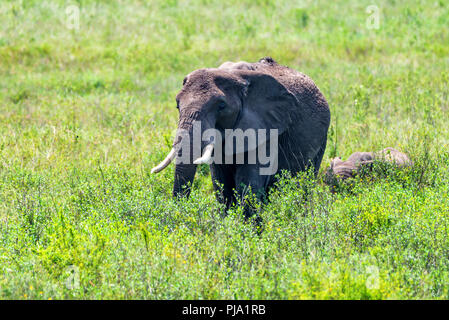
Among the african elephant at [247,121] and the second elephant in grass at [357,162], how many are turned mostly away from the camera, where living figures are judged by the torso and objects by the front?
0

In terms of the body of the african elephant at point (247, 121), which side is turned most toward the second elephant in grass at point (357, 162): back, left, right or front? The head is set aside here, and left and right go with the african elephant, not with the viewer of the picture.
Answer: back

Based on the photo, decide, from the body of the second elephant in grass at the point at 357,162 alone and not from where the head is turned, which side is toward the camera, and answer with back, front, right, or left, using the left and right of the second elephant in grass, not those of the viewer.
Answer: left

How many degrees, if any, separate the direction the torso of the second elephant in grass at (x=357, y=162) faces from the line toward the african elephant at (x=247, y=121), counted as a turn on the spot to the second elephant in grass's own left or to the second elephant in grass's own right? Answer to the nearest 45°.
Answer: approximately 45° to the second elephant in grass's own left

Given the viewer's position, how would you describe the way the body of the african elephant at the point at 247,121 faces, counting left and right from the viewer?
facing the viewer and to the left of the viewer
